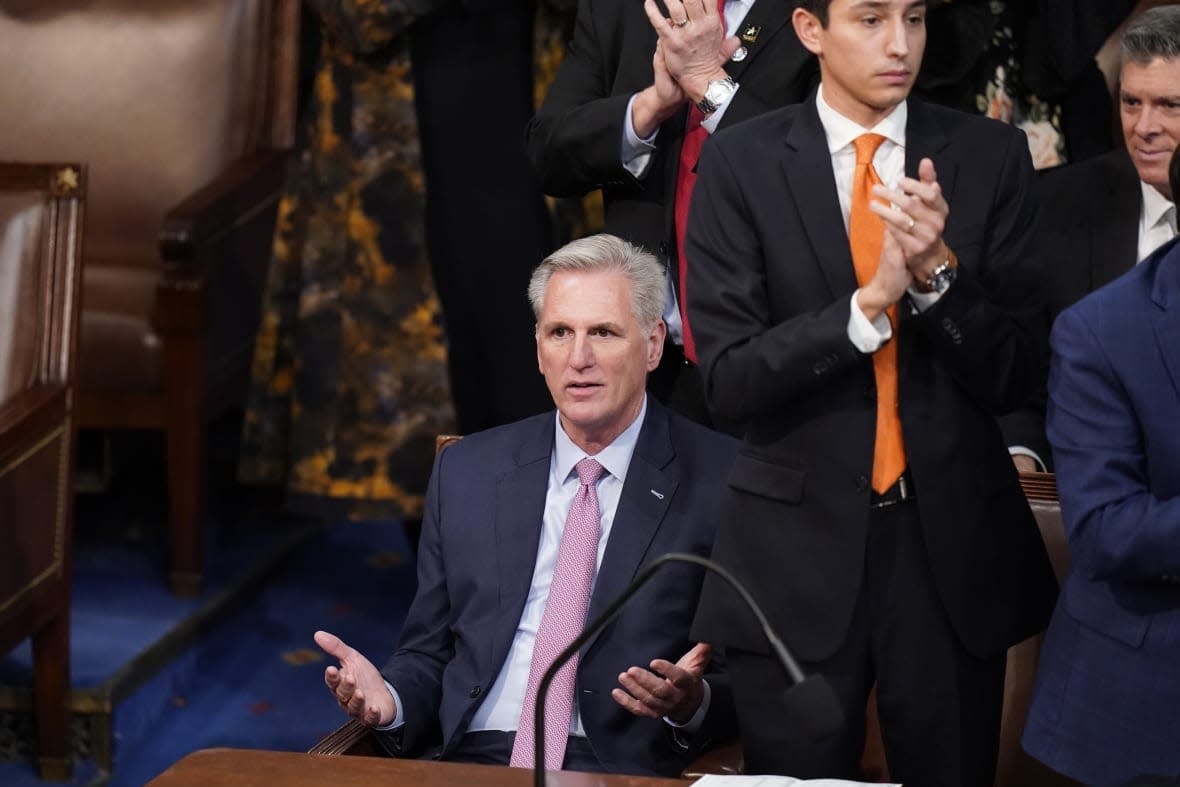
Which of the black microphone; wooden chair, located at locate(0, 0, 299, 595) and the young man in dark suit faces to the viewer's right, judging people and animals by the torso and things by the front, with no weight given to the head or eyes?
the black microphone

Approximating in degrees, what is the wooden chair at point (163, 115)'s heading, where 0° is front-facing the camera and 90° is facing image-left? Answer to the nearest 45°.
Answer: approximately 45°

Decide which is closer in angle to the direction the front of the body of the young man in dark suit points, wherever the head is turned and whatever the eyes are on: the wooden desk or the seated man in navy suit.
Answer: the wooden desk

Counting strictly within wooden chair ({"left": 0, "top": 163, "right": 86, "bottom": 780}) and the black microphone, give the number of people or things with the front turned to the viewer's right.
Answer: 1

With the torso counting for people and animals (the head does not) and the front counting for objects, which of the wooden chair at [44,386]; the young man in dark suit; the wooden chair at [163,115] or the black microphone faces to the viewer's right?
the black microphone

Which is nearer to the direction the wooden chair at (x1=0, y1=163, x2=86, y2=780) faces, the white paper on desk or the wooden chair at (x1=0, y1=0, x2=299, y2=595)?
the white paper on desk

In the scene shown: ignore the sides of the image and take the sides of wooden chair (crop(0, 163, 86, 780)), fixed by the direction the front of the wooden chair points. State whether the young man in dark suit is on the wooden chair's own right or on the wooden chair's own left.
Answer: on the wooden chair's own left

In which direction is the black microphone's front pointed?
to the viewer's right

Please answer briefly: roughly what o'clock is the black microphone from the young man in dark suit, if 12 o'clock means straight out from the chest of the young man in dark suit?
The black microphone is roughly at 12 o'clock from the young man in dark suit.

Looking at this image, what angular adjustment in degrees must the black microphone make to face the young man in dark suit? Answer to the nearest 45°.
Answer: approximately 90° to its left

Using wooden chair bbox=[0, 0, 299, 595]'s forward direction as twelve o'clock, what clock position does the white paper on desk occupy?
The white paper on desk is roughly at 10 o'clock from the wooden chair.

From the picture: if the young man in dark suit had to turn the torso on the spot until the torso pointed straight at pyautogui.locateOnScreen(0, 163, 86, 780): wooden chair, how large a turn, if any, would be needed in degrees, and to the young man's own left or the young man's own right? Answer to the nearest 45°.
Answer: approximately 135° to the young man's own right

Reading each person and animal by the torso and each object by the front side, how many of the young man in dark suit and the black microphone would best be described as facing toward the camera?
1
